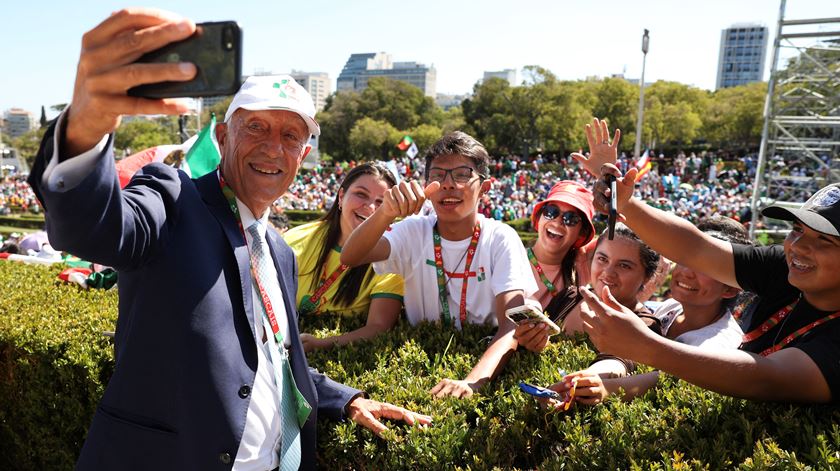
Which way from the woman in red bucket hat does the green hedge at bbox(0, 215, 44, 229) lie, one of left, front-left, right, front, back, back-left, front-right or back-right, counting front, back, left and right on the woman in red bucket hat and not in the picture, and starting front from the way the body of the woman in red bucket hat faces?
back-right

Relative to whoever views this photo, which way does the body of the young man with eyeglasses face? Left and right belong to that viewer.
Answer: facing the viewer

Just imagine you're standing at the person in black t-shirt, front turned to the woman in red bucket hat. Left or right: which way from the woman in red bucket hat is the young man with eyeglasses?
left

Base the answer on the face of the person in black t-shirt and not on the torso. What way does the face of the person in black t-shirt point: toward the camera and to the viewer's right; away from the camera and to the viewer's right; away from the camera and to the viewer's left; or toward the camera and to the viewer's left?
toward the camera and to the viewer's left

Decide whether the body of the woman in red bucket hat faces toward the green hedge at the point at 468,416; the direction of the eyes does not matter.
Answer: yes

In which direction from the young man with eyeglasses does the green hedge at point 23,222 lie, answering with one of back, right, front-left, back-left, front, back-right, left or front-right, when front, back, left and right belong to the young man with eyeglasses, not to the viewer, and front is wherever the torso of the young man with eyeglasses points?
back-right

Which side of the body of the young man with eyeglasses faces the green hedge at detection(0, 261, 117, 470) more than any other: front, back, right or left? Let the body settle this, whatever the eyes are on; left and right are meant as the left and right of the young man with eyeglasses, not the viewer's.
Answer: right

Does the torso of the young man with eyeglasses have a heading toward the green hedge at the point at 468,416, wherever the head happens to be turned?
yes

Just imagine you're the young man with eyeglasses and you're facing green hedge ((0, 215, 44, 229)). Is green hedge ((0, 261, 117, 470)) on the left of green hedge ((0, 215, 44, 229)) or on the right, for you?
left

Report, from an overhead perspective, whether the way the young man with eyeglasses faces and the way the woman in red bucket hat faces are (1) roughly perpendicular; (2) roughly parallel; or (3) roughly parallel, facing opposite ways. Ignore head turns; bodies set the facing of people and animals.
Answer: roughly parallel

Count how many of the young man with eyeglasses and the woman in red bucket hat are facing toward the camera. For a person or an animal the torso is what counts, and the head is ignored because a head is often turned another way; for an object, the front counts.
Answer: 2

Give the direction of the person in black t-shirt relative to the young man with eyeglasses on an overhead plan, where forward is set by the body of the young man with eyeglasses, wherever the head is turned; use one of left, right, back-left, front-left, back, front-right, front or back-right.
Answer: front-left
